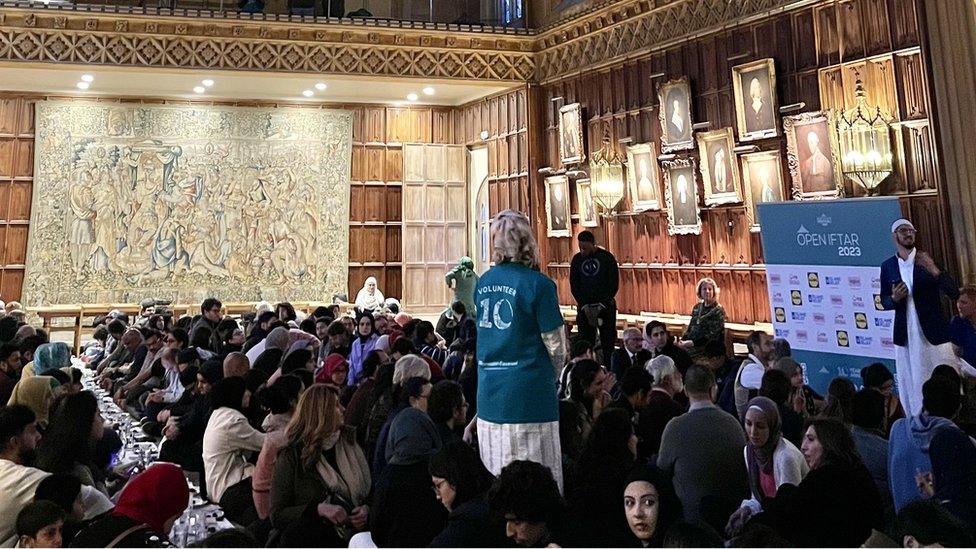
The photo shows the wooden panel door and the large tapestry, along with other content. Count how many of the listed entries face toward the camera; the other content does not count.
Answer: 2

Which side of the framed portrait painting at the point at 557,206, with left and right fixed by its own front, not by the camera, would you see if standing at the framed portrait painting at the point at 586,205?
left

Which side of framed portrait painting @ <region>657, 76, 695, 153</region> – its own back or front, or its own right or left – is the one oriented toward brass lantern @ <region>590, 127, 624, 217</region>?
right

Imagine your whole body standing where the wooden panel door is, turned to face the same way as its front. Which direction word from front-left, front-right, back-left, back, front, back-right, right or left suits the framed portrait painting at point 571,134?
front-left

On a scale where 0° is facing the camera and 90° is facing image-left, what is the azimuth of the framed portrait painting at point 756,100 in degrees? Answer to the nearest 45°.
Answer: approximately 45°

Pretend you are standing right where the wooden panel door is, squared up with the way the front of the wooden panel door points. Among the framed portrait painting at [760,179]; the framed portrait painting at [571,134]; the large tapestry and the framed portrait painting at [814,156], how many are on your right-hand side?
1

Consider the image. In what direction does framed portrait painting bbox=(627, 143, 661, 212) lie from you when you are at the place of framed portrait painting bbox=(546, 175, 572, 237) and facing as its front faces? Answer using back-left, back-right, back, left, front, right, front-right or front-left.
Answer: left

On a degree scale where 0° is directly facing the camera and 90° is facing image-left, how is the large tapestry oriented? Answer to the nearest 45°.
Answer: approximately 0°

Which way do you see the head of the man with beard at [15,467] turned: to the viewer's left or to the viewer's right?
to the viewer's right

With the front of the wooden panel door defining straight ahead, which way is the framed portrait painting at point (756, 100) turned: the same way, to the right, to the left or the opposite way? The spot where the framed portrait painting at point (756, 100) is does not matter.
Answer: to the right

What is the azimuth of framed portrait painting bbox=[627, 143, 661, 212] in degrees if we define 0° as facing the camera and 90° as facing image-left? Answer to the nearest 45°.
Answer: approximately 45°
